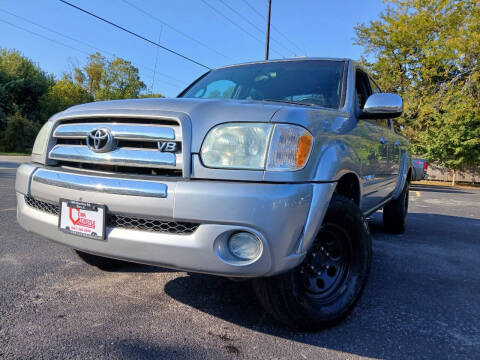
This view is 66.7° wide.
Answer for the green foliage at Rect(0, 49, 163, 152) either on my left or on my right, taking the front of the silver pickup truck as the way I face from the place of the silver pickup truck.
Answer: on my right

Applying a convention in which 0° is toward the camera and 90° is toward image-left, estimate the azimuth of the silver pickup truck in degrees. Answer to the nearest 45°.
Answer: approximately 45°

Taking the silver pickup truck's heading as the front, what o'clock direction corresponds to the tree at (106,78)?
The tree is roughly at 4 o'clock from the silver pickup truck.

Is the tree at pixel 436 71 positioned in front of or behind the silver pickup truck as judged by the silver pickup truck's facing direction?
behind

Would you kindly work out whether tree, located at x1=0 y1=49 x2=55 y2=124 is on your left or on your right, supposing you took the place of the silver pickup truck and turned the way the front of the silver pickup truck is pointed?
on your right

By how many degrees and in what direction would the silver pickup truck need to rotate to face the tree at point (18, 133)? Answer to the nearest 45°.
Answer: approximately 90° to its right
